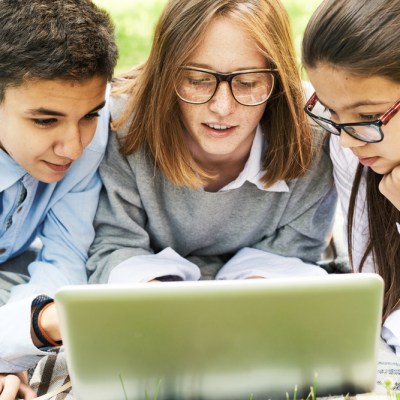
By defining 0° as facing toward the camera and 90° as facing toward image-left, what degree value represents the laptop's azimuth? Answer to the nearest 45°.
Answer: approximately 180°

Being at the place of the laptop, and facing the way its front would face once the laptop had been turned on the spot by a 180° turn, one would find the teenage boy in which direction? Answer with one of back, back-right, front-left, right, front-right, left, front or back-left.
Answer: back-right
